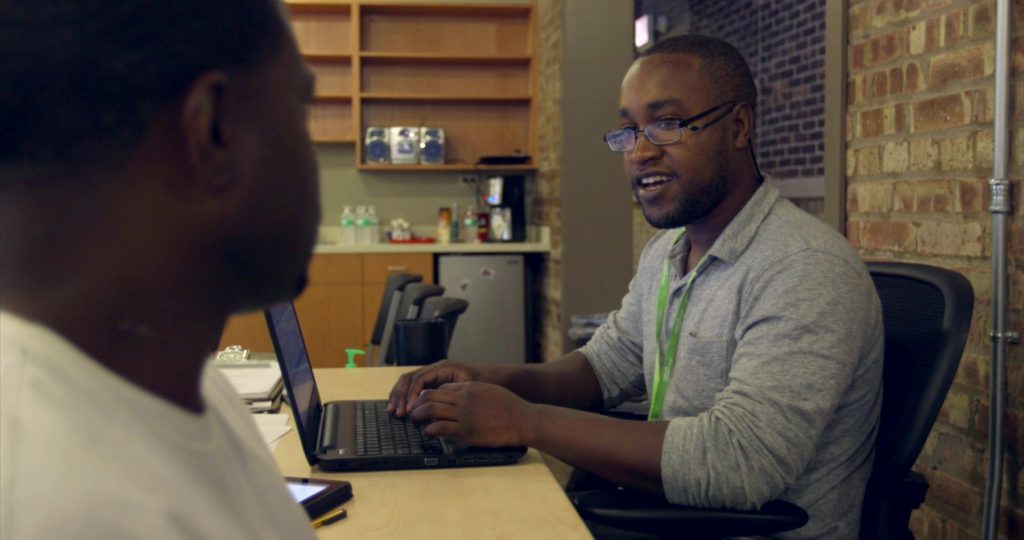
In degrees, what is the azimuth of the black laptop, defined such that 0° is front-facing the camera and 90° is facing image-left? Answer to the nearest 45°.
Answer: approximately 270°

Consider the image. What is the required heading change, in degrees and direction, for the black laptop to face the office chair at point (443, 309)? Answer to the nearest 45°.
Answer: approximately 90° to its left

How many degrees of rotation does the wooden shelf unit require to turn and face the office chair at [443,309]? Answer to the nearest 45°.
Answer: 0° — it already faces it

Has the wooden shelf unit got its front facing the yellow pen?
yes

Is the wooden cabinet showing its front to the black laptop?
yes

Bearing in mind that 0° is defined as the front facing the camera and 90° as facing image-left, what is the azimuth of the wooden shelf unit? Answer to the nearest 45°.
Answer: approximately 0°

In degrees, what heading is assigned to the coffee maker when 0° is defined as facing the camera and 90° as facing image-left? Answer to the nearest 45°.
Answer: approximately 45°

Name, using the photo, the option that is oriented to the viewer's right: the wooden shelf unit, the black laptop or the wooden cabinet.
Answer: the black laptop
